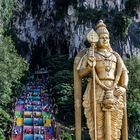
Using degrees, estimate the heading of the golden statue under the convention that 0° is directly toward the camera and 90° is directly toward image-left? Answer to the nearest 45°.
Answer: approximately 315°

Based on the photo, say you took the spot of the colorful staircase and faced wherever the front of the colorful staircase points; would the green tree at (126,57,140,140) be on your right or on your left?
on your left

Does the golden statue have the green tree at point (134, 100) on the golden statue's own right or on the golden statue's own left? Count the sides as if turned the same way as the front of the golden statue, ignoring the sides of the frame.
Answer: on the golden statue's own left

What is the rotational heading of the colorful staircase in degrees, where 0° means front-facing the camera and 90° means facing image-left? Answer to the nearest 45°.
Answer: approximately 0°

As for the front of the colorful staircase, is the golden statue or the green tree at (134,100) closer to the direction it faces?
the golden statue

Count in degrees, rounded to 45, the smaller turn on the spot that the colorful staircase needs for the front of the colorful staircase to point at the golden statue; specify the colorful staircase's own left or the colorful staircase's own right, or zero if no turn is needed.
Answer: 0° — it already faces it
